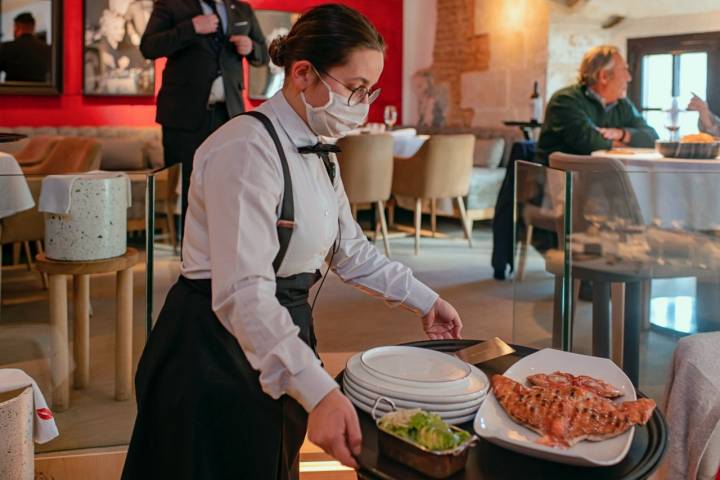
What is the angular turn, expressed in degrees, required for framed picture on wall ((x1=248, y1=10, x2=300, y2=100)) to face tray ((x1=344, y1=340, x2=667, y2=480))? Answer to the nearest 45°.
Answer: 0° — it already faces it

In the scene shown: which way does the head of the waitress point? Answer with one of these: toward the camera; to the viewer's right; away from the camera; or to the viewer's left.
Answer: to the viewer's right

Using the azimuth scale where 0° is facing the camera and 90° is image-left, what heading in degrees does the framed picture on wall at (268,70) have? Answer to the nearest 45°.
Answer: approximately 0°

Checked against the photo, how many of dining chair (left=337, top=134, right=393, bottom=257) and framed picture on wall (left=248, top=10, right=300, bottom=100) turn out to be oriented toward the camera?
1

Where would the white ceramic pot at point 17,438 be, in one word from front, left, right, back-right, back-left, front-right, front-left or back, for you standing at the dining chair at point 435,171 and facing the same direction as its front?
back-left

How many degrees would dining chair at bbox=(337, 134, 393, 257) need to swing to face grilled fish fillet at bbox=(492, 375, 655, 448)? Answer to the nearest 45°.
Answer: approximately 180°

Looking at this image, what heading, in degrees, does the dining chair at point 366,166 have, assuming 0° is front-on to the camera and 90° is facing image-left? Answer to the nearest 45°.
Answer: approximately 180°

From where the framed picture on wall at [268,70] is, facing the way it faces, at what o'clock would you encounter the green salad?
The green salad is roughly at 12 o'clock from the framed picture on wall.

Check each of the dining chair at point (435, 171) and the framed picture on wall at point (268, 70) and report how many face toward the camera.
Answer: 1
